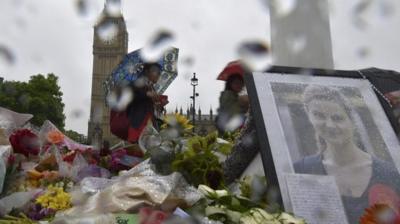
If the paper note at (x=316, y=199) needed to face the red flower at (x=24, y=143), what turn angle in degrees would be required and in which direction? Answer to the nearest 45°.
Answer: approximately 90° to its right

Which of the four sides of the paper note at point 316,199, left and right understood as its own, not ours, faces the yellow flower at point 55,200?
right

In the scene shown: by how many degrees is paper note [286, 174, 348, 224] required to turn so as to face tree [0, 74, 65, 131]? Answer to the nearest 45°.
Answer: approximately 135° to its right

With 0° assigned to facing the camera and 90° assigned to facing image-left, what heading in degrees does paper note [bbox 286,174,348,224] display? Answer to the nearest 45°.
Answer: approximately 0°

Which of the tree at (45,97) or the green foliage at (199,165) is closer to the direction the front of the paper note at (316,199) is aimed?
the green foliage
